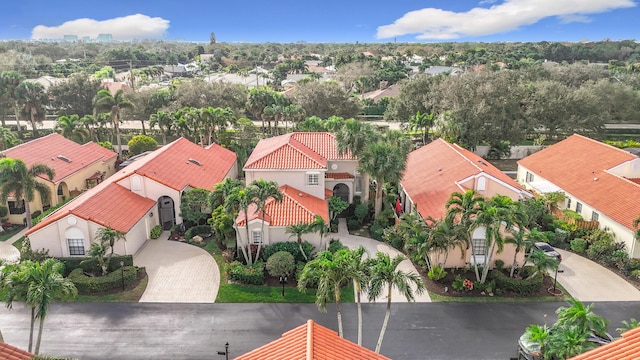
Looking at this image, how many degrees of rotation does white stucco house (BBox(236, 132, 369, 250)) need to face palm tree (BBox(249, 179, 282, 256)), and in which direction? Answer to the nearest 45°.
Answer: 0° — it already faces it

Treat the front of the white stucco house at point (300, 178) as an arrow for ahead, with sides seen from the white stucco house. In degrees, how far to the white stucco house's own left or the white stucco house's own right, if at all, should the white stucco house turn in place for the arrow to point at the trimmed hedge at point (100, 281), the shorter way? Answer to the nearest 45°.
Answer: approximately 45° to the white stucco house's own right

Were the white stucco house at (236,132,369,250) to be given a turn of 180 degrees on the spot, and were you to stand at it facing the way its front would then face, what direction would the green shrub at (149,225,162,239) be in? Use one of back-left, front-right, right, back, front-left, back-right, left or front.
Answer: left

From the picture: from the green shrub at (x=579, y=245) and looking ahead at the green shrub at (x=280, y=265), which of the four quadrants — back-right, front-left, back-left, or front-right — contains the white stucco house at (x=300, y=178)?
front-right

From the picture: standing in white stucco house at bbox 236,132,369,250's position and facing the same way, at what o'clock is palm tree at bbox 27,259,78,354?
The palm tree is roughly at 1 o'clock from the white stucco house.

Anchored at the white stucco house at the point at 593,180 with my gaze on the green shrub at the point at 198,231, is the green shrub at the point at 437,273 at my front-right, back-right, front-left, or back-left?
front-left

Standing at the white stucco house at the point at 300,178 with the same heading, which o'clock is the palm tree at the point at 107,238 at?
The palm tree is roughly at 2 o'clock from the white stucco house.

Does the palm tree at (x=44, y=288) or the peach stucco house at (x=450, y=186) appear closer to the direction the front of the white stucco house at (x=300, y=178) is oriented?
the palm tree

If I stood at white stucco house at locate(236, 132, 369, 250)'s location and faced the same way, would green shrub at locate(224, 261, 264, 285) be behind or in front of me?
in front

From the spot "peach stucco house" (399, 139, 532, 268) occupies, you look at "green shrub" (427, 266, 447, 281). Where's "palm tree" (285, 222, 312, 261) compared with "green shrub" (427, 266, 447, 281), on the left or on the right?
right

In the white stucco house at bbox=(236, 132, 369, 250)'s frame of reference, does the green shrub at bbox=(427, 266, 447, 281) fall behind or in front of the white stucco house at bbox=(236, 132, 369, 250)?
in front

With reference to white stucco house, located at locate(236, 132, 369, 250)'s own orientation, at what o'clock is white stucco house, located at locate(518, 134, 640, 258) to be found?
white stucco house, located at locate(518, 134, 640, 258) is roughly at 9 o'clock from white stucco house, located at locate(236, 132, 369, 250).

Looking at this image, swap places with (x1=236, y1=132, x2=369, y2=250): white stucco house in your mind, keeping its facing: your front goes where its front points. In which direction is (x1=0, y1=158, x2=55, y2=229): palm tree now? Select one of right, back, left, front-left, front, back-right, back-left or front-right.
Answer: right

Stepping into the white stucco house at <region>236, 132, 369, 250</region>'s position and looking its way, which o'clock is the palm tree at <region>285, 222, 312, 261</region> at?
The palm tree is roughly at 12 o'clock from the white stucco house.

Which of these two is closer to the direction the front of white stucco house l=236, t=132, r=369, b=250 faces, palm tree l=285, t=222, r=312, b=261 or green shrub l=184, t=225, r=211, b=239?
the palm tree

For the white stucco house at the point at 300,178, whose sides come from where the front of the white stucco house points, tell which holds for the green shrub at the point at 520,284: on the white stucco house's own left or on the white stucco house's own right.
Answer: on the white stucco house's own left

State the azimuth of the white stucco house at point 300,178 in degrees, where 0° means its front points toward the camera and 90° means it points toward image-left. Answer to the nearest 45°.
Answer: approximately 0°

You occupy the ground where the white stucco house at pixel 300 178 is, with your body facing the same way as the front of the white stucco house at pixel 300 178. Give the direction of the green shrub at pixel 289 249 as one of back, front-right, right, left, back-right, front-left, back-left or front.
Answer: front
